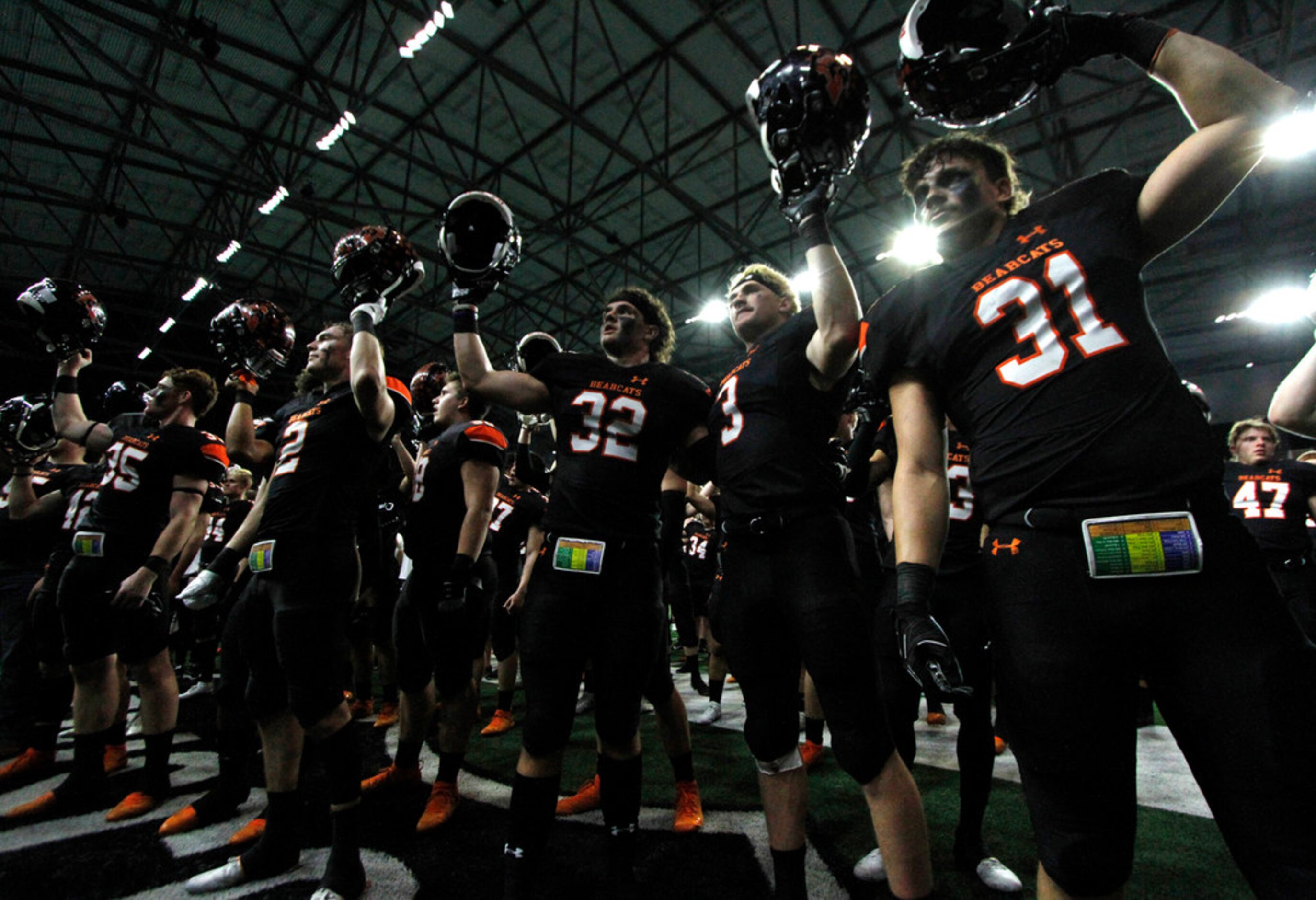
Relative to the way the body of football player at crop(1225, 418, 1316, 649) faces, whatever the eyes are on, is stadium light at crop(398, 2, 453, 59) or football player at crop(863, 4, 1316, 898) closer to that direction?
the football player

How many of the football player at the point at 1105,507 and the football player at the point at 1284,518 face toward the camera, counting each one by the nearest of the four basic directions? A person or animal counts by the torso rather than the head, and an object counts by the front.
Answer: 2

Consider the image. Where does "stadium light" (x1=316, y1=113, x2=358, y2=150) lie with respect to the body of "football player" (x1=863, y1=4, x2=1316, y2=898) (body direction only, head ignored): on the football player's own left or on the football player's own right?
on the football player's own right

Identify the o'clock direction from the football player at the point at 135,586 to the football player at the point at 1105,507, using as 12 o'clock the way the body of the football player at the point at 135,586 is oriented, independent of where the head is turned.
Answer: the football player at the point at 1105,507 is roughly at 10 o'clock from the football player at the point at 135,586.

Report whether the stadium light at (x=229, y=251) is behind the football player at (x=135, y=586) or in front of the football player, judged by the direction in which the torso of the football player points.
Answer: behind

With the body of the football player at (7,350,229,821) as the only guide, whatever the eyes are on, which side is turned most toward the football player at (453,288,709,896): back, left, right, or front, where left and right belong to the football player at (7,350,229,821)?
left

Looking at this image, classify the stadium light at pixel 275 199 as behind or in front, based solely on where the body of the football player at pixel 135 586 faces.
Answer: behind

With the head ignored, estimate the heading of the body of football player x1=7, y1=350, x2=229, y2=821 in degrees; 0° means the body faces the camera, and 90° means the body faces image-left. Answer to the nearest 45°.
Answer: approximately 45°

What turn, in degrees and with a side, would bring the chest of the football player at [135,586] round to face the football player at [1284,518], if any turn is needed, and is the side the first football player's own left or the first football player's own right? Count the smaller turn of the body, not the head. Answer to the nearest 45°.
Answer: approximately 90° to the first football player's own left

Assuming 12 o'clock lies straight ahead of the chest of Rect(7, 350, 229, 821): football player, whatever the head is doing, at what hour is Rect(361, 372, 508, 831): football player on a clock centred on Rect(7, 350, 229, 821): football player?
Rect(361, 372, 508, 831): football player is roughly at 9 o'clock from Rect(7, 350, 229, 821): football player.

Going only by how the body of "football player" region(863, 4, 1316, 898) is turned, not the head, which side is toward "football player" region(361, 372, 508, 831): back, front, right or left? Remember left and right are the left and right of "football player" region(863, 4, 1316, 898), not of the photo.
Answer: right
